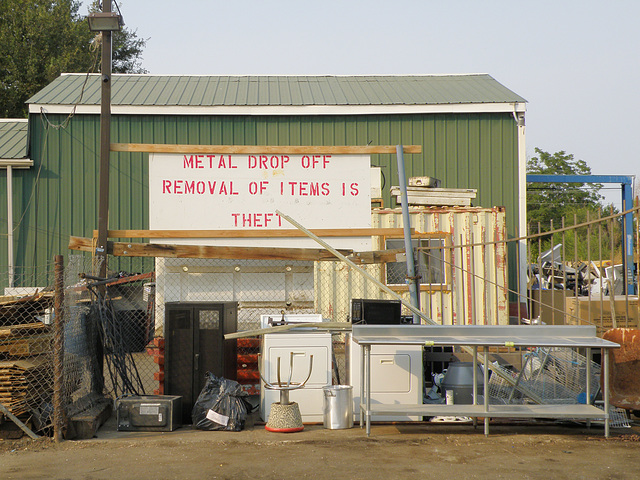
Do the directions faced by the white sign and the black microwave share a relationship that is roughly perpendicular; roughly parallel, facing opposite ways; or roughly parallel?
roughly parallel

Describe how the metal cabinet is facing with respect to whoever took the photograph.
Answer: facing the viewer

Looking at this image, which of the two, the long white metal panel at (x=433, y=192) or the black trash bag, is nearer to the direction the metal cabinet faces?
the black trash bag

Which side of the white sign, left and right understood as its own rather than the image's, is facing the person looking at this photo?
front

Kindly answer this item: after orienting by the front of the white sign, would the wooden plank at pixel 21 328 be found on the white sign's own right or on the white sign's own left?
on the white sign's own right

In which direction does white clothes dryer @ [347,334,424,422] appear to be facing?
toward the camera

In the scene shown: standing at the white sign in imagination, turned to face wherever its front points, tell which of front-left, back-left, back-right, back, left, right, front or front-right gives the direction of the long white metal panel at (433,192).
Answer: back-left

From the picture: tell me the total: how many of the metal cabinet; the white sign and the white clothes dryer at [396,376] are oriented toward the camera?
3

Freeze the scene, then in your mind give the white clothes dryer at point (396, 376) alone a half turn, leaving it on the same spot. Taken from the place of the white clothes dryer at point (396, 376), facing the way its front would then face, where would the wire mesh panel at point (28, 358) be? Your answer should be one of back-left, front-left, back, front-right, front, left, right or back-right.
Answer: left

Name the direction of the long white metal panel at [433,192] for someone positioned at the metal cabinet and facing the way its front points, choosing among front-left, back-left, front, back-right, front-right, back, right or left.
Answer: back-left

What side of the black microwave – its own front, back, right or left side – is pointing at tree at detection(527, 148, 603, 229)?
back

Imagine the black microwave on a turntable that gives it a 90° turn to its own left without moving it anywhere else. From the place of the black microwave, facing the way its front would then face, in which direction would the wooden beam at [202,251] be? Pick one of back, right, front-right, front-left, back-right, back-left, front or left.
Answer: back

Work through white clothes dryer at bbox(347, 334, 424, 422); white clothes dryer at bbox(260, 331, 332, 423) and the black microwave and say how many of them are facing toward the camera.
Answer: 3

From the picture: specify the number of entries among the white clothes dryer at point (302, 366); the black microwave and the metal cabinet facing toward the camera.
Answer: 3
